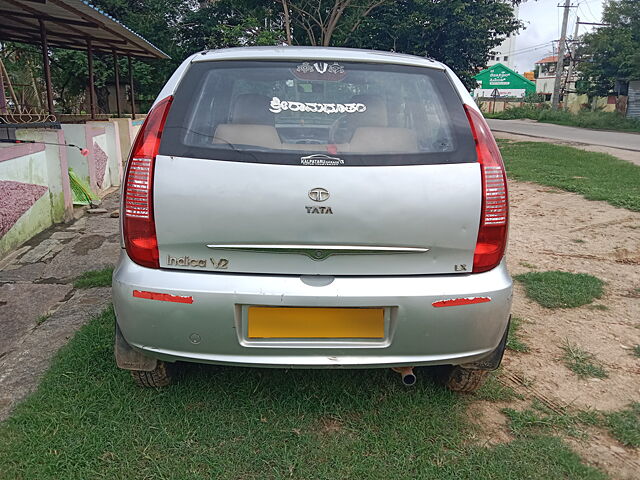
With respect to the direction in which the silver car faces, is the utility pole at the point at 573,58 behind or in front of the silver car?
in front

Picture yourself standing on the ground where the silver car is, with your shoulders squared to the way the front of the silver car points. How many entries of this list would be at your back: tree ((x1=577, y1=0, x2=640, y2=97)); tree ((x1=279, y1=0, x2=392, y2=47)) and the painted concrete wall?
0

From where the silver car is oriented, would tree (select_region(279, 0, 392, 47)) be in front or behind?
in front

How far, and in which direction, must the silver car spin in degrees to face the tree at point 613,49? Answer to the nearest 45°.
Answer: approximately 45° to its right

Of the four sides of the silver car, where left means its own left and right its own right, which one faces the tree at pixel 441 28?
front

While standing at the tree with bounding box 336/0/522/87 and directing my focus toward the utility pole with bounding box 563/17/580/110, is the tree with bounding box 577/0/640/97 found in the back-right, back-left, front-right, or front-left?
front-right

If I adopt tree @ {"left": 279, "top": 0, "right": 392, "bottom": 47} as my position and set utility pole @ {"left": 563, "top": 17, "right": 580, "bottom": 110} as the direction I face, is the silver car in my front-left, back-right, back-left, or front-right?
back-right

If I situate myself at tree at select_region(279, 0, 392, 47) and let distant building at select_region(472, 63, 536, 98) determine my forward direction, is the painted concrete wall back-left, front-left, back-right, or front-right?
back-right

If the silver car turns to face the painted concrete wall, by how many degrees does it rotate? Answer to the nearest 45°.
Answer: approximately 45° to its left

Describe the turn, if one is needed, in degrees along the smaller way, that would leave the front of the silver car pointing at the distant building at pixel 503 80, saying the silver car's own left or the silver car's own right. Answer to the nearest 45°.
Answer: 0° — it already faces it

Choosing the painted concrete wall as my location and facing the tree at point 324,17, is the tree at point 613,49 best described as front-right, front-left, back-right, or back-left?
front-right

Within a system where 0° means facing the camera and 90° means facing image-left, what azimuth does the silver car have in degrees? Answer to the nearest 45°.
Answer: approximately 180°
